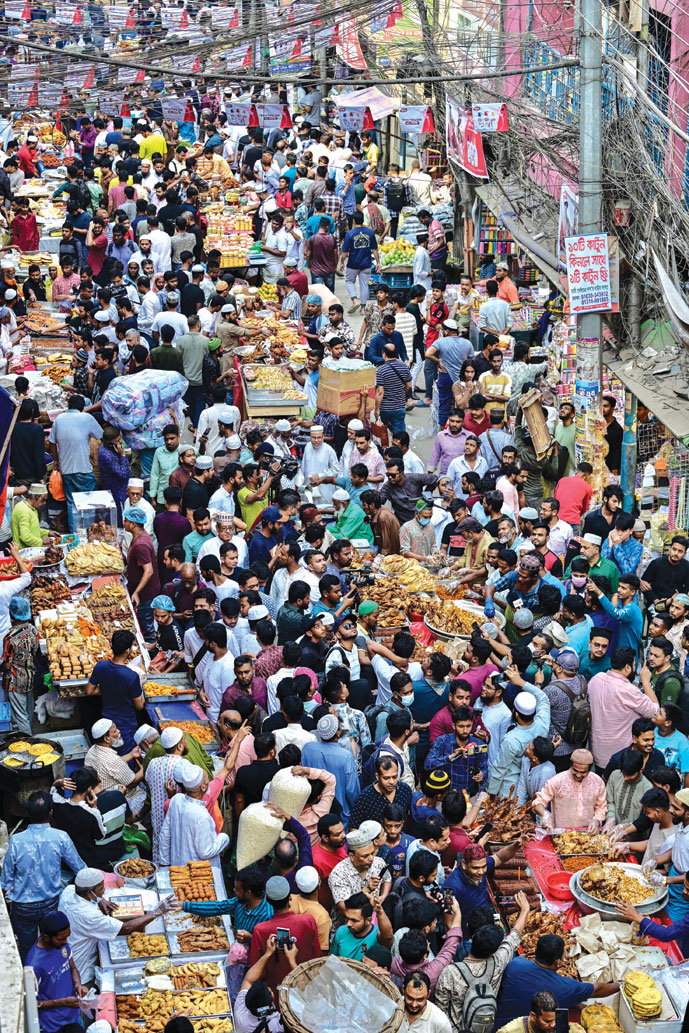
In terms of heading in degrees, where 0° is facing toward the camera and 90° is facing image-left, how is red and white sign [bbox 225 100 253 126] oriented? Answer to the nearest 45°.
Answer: approximately 0°

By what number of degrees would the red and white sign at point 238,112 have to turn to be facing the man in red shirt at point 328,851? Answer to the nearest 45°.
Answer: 0° — it already faces them

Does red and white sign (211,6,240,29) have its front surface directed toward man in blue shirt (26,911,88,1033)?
yes

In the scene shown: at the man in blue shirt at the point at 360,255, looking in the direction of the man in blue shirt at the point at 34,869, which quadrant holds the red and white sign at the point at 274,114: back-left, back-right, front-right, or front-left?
back-right

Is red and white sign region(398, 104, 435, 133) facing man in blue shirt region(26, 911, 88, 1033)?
yes

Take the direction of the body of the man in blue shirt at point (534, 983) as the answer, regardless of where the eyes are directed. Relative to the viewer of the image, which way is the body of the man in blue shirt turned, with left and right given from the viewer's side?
facing away from the viewer and to the right of the viewer

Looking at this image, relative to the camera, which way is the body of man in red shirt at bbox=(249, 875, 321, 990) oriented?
away from the camera

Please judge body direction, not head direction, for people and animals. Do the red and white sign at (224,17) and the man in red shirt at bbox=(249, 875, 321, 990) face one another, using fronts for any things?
yes
